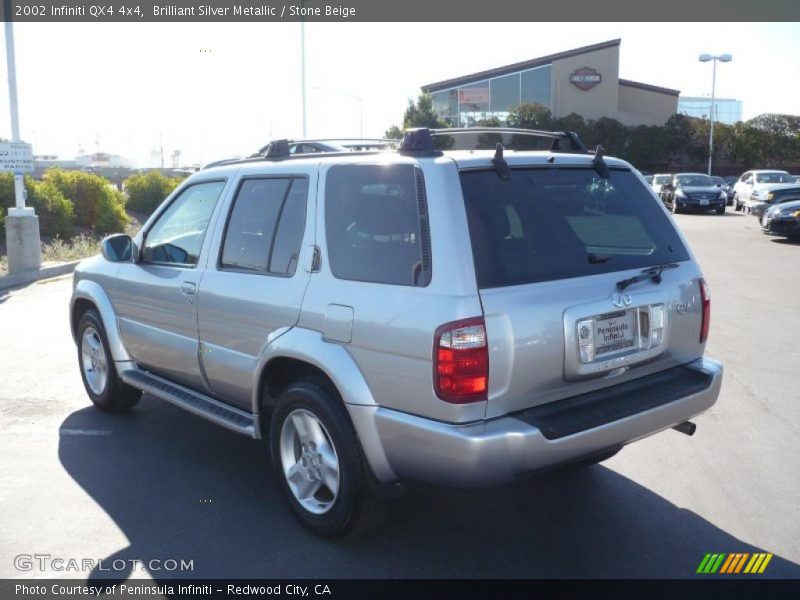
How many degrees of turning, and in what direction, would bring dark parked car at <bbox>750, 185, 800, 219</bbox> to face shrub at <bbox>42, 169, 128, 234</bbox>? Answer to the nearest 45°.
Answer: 0° — it already faces it

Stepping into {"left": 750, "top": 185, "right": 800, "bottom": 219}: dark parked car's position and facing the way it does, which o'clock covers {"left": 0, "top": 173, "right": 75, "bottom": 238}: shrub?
The shrub is roughly at 12 o'clock from the dark parked car.

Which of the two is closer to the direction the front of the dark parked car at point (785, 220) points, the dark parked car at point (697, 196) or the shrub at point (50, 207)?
the shrub

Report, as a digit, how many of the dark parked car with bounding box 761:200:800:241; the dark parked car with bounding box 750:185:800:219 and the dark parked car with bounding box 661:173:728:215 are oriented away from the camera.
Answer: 0

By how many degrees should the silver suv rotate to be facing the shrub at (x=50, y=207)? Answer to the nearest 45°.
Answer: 0° — it already faces it

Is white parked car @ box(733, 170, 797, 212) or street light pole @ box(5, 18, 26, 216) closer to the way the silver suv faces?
the street light pole

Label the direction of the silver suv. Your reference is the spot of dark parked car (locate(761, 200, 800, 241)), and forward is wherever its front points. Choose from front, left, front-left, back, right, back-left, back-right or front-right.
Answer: front-left

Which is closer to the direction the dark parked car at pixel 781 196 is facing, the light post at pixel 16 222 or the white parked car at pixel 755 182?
the light post

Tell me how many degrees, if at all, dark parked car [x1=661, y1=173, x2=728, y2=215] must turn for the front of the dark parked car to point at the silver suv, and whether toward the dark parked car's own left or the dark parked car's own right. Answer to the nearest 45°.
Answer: approximately 45° to the dark parked car's own right

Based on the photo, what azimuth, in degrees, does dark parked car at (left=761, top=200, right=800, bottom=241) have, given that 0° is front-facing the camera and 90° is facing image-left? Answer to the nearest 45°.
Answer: approximately 45°

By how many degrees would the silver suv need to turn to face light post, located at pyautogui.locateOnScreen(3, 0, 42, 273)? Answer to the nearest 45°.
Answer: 0° — it already faces it

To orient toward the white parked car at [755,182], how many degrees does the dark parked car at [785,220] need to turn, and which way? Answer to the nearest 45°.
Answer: approximately 135° to its right

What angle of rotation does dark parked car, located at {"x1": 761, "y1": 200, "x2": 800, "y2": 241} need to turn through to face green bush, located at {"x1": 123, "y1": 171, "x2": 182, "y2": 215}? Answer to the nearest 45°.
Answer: approximately 45° to its right

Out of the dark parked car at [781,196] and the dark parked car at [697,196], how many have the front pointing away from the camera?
0

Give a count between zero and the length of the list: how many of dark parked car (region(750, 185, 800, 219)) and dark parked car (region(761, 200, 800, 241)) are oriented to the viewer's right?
0

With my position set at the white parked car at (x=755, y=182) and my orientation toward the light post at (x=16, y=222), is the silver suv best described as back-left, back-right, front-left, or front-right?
front-left

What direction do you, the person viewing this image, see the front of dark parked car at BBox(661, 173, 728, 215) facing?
facing the viewer and to the right of the viewer

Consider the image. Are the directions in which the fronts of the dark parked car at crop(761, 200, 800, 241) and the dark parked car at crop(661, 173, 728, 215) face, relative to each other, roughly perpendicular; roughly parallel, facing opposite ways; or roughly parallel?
roughly perpendicular
